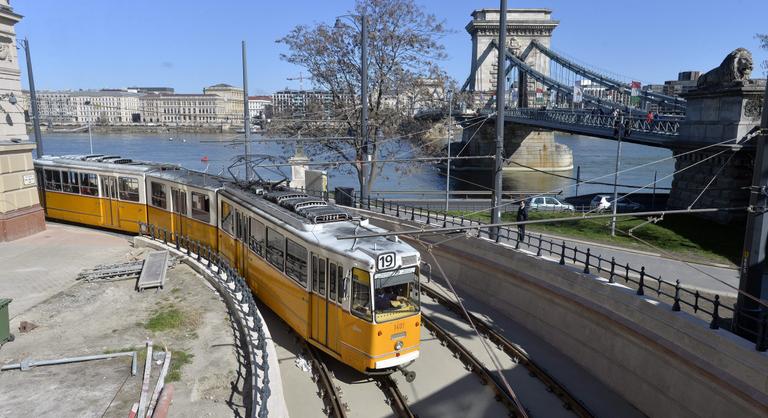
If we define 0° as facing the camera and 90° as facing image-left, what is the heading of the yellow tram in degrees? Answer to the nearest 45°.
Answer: approximately 315°

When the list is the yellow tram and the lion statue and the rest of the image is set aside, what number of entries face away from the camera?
0

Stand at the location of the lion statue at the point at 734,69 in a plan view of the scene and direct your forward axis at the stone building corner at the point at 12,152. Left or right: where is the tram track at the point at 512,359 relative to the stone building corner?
left

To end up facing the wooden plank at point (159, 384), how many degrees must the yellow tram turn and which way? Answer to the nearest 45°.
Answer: approximately 90° to its right

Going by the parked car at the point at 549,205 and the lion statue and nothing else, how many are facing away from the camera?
0
